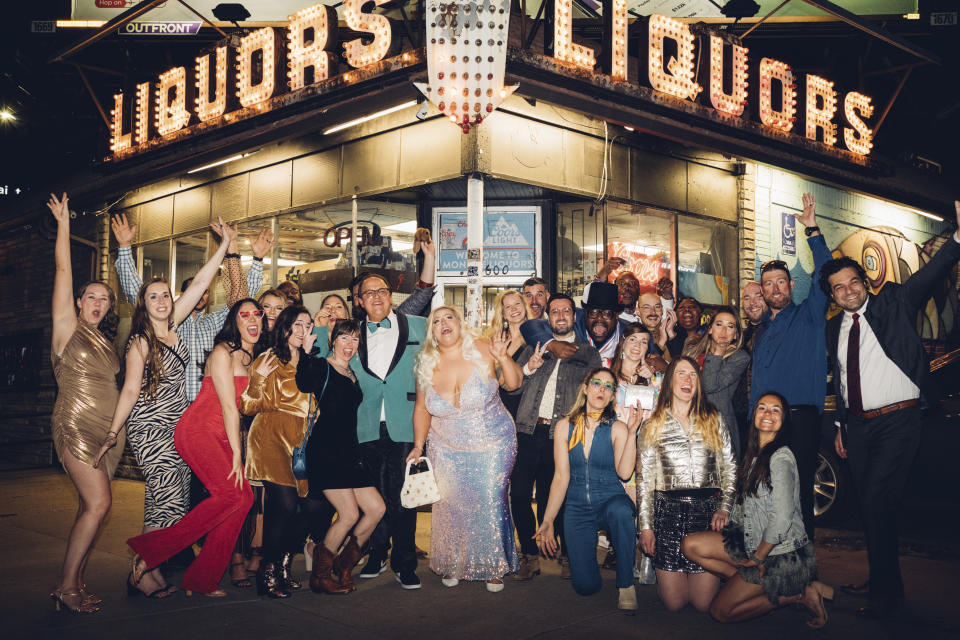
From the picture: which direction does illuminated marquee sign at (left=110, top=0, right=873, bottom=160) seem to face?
toward the camera

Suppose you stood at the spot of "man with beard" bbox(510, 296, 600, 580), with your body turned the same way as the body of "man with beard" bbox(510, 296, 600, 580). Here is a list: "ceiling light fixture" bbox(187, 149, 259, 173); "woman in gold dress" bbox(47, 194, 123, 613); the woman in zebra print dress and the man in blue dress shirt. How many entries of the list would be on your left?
1

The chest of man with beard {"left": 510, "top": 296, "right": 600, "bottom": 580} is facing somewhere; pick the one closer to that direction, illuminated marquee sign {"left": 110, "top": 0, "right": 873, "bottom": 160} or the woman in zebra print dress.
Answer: the woman in zebra print dress

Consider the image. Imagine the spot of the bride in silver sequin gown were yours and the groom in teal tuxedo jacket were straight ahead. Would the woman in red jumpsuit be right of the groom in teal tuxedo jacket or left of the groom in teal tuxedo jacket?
left

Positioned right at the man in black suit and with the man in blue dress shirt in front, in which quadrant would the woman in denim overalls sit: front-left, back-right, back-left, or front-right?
front-left

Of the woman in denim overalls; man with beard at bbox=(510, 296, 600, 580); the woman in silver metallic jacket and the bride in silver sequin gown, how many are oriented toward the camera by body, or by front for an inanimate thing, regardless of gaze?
4

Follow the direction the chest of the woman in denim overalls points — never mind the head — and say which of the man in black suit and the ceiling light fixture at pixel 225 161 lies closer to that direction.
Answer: the man in black suit

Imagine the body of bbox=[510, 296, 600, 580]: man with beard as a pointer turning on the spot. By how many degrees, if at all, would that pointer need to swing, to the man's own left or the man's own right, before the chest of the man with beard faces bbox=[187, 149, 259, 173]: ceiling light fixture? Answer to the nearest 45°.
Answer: approximately 135° to the man's own right

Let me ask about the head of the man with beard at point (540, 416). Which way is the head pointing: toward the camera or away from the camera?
toward the camera

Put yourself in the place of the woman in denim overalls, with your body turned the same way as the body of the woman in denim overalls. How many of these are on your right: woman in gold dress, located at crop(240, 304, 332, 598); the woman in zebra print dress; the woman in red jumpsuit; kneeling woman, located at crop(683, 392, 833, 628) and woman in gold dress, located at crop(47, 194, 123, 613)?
4

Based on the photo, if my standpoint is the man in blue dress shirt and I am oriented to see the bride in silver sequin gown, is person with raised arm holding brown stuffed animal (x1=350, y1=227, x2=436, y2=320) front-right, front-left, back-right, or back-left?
front-right
